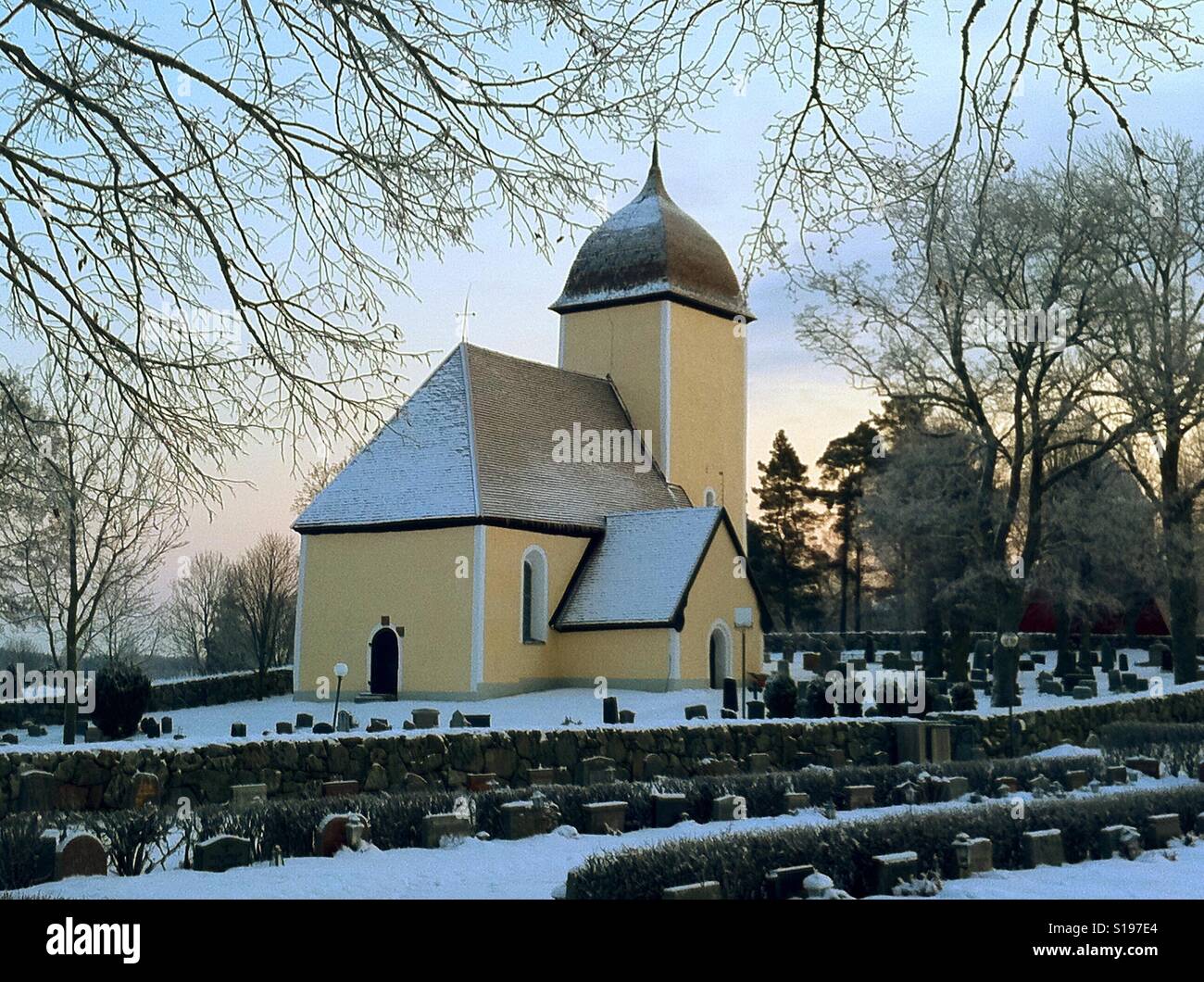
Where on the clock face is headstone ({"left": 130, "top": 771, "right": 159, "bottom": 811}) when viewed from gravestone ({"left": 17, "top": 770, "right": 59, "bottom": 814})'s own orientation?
The headstone is roughly at 8 o'clock from the gravestone.

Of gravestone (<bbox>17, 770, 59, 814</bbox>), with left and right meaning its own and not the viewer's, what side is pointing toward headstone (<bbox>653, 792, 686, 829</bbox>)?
left

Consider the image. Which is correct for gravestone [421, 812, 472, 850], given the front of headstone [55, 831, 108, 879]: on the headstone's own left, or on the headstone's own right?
on the headstone's own left

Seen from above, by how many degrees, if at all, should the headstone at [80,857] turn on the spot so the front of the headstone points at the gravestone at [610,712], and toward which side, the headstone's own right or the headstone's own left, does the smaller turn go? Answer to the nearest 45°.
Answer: approximately 90° to the headstone's own left

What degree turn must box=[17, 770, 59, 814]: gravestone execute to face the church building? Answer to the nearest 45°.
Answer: approximately 135° to its left

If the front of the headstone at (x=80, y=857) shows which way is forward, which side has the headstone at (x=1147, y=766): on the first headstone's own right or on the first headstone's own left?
on the first headstone's own left

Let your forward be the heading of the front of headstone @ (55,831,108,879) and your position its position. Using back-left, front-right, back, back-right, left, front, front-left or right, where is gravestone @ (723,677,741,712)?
left

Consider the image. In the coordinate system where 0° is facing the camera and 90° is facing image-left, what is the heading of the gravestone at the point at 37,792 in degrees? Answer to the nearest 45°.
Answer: approximately 0°

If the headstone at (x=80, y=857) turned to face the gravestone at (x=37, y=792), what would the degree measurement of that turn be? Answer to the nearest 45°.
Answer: approximately 135° to its left

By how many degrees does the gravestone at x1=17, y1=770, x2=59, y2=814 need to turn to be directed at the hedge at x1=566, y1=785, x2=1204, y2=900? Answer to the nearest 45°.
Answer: approximately 45° to its left

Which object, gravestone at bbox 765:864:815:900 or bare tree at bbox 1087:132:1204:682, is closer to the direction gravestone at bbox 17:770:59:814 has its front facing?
the gravestone

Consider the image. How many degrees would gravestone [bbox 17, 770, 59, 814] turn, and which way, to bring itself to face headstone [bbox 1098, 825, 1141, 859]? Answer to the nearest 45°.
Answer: approximately 45° to its left
